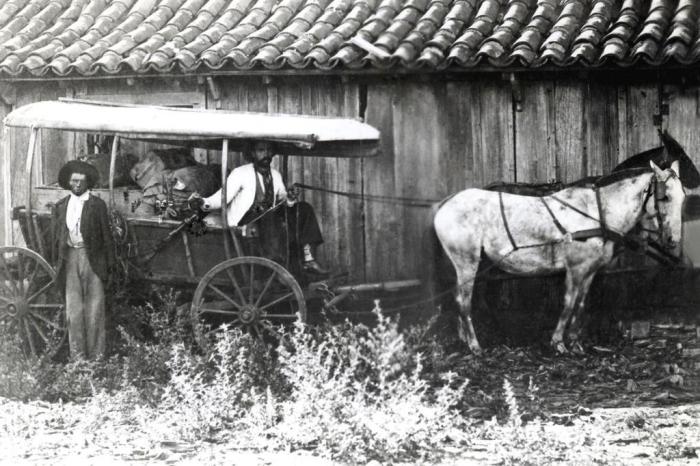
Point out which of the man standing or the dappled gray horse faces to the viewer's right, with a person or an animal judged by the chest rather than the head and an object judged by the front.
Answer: the dappled gray horse

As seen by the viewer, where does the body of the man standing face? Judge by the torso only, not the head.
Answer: toward the camera

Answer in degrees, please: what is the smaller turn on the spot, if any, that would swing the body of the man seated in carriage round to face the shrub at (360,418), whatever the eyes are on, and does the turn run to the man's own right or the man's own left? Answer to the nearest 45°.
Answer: approximately 45° to the man's own right

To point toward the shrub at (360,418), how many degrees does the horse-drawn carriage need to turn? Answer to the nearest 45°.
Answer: approximately 45° to its right

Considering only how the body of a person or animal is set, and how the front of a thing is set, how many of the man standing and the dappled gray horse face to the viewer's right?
1

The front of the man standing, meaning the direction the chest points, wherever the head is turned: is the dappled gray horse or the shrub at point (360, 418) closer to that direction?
the shrub

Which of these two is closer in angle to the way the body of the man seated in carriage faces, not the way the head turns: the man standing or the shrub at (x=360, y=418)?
the shrub

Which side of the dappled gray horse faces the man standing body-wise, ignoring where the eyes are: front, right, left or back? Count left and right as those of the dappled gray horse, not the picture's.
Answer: back

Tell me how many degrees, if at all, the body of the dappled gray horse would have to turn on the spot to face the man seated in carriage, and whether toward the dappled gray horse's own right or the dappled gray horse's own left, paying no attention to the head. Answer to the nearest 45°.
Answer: approximately 135° to the dappled gray horse's own right

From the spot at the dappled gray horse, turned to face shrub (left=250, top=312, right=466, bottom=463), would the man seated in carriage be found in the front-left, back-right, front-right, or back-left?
front-right

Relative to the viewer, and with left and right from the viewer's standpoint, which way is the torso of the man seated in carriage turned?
facing the viewer and to the right of the viewer

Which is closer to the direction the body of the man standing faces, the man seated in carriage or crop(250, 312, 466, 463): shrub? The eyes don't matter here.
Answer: the shrub

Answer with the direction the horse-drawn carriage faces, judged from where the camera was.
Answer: facing to the right of the viewer
